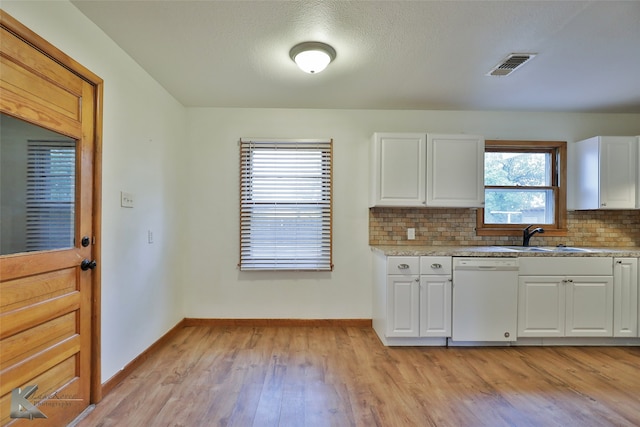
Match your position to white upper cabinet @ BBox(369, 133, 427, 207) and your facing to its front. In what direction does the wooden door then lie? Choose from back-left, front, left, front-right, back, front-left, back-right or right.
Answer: front-right

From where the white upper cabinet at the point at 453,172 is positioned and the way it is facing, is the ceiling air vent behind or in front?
in front

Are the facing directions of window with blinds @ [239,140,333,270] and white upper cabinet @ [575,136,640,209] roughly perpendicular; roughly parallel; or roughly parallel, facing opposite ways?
roughly parallel

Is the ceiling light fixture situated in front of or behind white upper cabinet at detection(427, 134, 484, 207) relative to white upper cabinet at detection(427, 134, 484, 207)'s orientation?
in front

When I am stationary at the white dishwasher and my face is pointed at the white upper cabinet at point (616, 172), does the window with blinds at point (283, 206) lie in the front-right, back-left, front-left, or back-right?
back-left

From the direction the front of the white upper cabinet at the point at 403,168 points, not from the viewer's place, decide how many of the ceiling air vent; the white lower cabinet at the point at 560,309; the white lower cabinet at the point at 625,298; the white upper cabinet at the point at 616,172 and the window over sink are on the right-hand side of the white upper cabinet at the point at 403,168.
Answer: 0

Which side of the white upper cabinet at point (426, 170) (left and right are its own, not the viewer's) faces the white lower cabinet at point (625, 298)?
left

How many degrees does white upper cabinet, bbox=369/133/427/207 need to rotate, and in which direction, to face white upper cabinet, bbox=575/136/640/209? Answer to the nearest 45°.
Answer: approximately 90° to its left

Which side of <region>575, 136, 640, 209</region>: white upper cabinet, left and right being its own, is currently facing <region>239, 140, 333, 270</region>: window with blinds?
right

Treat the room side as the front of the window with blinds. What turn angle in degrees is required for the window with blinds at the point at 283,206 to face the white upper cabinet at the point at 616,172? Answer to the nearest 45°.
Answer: approximately 90° to its left

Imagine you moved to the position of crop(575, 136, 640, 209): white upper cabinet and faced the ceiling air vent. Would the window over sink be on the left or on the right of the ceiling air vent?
right

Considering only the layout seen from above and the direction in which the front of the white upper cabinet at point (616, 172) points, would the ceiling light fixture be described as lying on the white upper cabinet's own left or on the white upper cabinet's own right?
on the white upper cabinet's own right

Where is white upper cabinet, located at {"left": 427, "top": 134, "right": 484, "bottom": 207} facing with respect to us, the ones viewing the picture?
facing the viewer

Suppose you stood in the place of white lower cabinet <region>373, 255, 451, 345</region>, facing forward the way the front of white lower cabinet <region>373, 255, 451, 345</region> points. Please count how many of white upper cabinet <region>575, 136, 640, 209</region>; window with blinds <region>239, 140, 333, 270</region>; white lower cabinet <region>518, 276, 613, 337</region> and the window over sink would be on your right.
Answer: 1

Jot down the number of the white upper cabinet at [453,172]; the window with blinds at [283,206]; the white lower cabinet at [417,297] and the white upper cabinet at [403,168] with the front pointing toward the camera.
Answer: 4

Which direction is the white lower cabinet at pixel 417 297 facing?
toward the camera

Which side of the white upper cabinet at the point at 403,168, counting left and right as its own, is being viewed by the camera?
front

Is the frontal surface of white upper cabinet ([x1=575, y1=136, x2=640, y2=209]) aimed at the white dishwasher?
no

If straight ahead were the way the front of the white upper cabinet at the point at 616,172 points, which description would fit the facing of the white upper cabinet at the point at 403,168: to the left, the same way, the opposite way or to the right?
the same way

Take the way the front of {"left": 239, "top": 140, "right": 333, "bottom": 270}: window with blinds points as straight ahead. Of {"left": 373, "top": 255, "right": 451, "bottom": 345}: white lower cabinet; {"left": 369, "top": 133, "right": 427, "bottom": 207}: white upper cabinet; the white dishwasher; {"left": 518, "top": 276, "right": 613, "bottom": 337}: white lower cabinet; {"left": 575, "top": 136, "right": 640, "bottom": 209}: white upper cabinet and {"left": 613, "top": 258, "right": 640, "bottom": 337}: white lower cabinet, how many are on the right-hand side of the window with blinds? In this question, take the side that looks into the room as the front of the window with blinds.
0

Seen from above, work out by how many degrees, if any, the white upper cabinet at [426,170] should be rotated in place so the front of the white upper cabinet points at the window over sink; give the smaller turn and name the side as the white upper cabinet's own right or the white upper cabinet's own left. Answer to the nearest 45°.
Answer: approximately 135° to the white upper cabinet's own left

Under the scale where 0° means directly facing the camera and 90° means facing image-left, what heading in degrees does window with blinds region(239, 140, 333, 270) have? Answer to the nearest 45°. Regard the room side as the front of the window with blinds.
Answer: approximately 0°

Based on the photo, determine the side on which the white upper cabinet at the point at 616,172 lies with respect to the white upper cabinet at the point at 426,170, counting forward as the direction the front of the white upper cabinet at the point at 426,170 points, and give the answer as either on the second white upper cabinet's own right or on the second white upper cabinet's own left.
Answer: on the second white upper cabinet's own left
